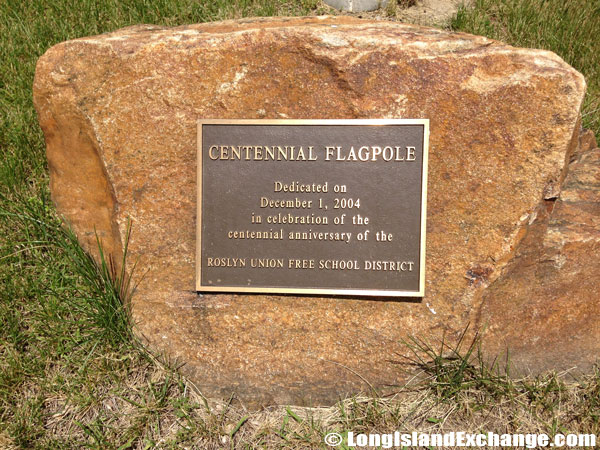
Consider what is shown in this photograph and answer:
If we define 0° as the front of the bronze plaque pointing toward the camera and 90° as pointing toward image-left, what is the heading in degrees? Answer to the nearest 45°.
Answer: approximately 0°
